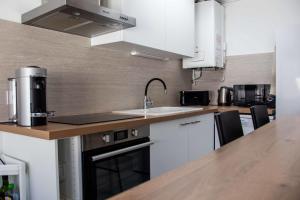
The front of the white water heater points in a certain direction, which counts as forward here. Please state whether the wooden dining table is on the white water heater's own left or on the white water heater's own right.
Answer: on the white water heater's own left

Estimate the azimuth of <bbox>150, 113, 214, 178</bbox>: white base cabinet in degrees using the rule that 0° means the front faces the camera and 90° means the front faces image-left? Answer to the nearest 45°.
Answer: approximately 315°

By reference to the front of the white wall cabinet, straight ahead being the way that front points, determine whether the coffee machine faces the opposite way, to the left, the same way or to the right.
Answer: the same way

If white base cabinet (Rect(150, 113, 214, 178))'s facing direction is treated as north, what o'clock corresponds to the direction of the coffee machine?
The coffee machine is roughly at 3 o'clock from the white base cabinet.

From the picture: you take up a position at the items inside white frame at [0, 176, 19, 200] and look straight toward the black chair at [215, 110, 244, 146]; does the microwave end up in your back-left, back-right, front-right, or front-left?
front-left

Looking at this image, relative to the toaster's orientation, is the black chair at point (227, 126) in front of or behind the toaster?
in front

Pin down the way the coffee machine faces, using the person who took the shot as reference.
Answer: facing the viewer and to the right of the viewer

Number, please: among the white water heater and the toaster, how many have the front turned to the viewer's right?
0

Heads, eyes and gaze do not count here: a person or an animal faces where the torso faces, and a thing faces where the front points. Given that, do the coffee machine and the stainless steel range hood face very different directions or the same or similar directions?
same or similar directions

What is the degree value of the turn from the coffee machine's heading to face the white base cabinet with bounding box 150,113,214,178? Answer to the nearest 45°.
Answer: approximately 45° to its left

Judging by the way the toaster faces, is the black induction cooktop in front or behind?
in front

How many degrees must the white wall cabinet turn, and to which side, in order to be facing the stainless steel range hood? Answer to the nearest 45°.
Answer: approximately 90° to its right

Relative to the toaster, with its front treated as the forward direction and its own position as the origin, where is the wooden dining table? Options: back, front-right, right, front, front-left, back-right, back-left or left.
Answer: front

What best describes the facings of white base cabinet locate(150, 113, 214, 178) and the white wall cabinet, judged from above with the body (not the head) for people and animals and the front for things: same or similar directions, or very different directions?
same or similar directions

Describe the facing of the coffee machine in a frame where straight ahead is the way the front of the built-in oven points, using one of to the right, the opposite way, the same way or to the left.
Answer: the same way

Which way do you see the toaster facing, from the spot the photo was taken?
facing the viewer

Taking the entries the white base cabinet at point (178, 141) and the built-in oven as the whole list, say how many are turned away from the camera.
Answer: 0
